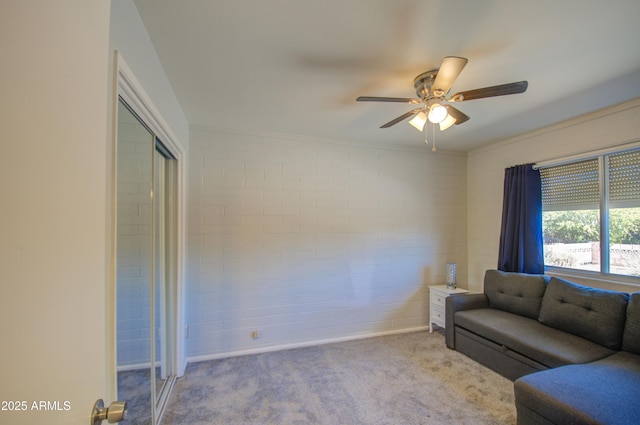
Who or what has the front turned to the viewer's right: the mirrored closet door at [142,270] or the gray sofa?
the mirrored closet door

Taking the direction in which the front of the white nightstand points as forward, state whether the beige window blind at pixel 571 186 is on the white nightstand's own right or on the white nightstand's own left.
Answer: on the white nightstand's own left

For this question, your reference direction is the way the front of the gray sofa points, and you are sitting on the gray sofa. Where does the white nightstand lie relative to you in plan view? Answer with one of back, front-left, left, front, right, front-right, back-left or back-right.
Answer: right

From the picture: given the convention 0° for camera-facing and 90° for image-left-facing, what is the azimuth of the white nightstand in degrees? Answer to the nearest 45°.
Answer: approximately 45°

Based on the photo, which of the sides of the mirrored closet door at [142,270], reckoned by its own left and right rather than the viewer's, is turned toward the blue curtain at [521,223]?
front

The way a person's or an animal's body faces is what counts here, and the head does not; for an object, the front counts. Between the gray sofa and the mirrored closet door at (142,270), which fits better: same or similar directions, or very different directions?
very different directions

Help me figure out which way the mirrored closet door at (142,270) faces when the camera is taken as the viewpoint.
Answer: facing to the right of the viewer

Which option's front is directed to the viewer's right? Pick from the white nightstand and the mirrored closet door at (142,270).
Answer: the mirrored closet door

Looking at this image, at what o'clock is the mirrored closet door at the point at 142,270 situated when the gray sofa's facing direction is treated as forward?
The mirrored closet door is roughly at 12 o'clock from the gray sofa.
